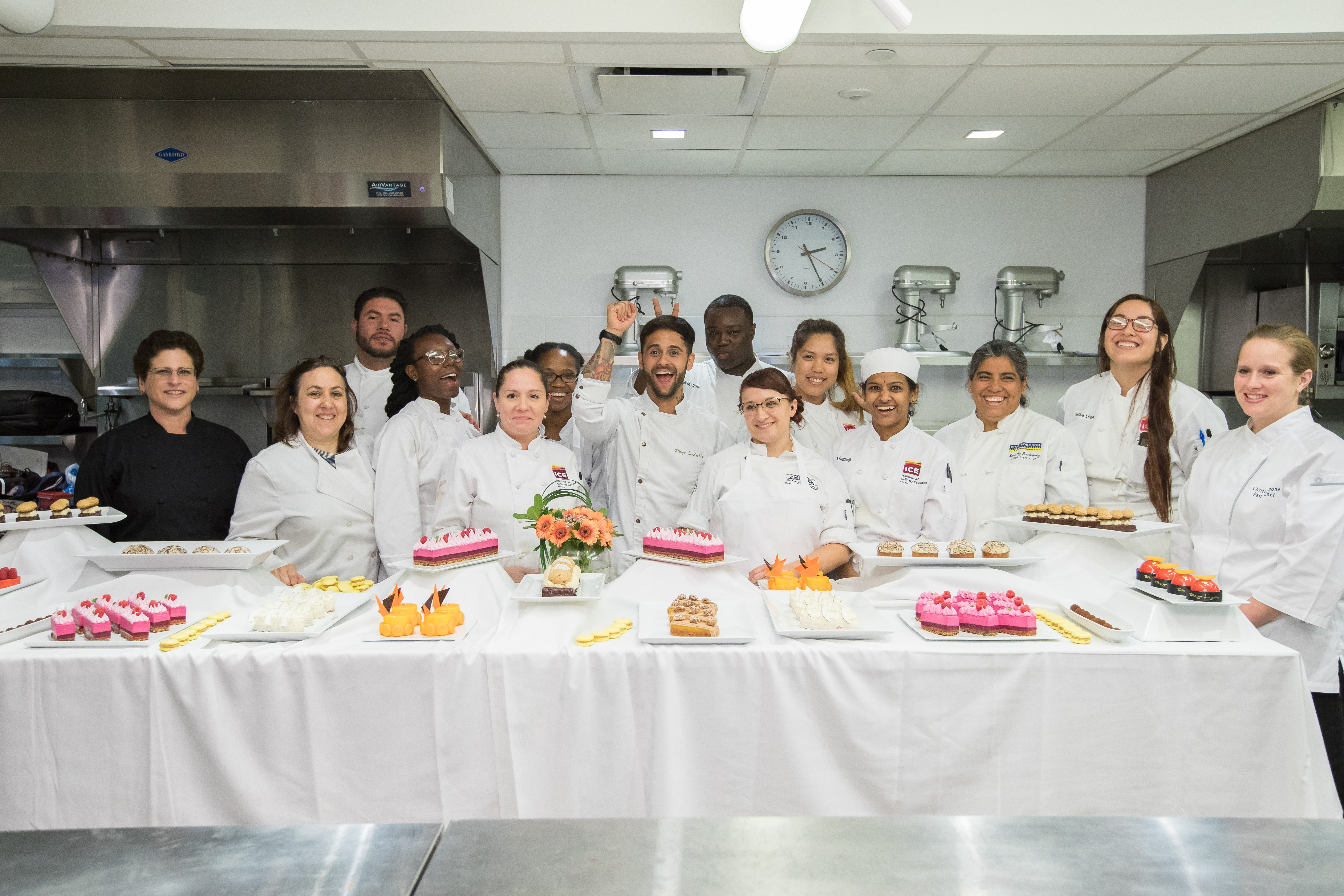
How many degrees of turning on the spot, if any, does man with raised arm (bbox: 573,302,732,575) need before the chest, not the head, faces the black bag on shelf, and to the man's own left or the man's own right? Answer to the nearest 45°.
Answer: approximately 90° to the man's own right

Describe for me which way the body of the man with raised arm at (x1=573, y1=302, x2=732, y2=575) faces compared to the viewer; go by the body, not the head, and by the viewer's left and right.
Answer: facing the viewer

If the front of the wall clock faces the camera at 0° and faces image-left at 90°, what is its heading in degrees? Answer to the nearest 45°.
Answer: approximately 0°

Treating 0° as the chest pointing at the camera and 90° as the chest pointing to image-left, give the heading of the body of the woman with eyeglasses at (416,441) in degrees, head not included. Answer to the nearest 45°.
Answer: approximately 315°

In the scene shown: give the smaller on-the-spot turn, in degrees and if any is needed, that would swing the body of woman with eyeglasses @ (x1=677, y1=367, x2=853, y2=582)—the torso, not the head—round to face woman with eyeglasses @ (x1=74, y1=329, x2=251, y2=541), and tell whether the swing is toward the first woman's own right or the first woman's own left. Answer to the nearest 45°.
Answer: approximately 90° to the first woman's own right

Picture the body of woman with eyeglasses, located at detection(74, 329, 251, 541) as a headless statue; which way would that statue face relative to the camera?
toward the camera

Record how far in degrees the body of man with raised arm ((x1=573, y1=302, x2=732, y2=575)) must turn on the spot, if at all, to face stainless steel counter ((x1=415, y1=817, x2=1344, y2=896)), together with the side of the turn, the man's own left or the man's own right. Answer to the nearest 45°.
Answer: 0° — they already face it

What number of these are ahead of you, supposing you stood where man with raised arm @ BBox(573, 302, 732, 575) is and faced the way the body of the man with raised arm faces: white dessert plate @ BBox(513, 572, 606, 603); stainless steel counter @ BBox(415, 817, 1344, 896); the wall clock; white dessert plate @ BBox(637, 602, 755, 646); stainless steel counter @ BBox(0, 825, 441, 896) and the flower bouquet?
5

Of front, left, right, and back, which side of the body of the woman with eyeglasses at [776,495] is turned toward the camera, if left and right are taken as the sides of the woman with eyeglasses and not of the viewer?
front
